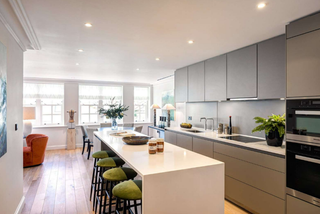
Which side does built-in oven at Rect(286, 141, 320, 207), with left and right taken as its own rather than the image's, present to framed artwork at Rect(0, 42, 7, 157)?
front

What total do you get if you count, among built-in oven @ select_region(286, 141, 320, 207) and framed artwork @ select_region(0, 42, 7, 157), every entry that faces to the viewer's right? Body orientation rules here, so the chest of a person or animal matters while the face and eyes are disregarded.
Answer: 1

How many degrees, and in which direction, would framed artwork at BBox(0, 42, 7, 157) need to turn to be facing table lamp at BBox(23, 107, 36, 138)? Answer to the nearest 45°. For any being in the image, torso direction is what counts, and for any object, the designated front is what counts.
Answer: approximately 90° to its left

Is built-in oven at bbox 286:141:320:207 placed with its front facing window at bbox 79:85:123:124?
no

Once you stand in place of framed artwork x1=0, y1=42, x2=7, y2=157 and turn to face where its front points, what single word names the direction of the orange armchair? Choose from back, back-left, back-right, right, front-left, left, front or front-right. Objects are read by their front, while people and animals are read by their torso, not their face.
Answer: left

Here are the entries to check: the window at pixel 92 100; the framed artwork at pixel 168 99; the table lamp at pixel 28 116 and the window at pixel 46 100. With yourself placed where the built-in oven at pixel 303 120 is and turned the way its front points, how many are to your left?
0

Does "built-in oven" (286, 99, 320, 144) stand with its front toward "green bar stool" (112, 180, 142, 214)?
yes

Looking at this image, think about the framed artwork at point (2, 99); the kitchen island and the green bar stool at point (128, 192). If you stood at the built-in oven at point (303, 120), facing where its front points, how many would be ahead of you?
3

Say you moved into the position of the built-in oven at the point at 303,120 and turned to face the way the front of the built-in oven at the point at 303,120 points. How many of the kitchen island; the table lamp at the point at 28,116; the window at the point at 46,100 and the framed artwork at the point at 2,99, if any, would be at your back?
0

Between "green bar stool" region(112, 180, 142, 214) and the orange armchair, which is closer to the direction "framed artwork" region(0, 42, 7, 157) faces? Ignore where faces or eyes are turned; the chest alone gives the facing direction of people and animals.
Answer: the green bar stool

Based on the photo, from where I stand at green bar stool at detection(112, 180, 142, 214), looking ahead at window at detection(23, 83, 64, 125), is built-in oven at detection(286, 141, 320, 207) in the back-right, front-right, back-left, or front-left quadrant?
back-right

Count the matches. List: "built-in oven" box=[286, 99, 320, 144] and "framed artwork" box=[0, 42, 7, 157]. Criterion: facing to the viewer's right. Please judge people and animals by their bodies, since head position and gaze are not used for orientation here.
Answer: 1

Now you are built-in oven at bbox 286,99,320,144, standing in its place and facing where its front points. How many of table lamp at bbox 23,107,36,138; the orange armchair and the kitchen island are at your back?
0

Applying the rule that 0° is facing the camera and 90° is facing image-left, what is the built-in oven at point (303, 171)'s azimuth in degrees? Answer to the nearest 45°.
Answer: approximately 45°

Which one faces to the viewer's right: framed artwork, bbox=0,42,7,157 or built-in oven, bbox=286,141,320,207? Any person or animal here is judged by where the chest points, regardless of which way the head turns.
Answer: the framed artwork

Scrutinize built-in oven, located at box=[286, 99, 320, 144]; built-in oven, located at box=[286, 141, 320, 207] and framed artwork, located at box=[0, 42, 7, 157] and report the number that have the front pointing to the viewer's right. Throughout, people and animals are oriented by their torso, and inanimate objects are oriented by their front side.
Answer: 1

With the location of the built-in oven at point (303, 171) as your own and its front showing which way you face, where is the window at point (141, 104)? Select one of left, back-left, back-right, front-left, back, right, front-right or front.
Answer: right

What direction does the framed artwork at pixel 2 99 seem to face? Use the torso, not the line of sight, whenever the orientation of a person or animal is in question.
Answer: to the viewer's right

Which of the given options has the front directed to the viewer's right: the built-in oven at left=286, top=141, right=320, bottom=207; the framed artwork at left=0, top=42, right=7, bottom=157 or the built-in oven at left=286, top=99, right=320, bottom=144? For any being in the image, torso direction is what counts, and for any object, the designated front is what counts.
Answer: the framed artwork
